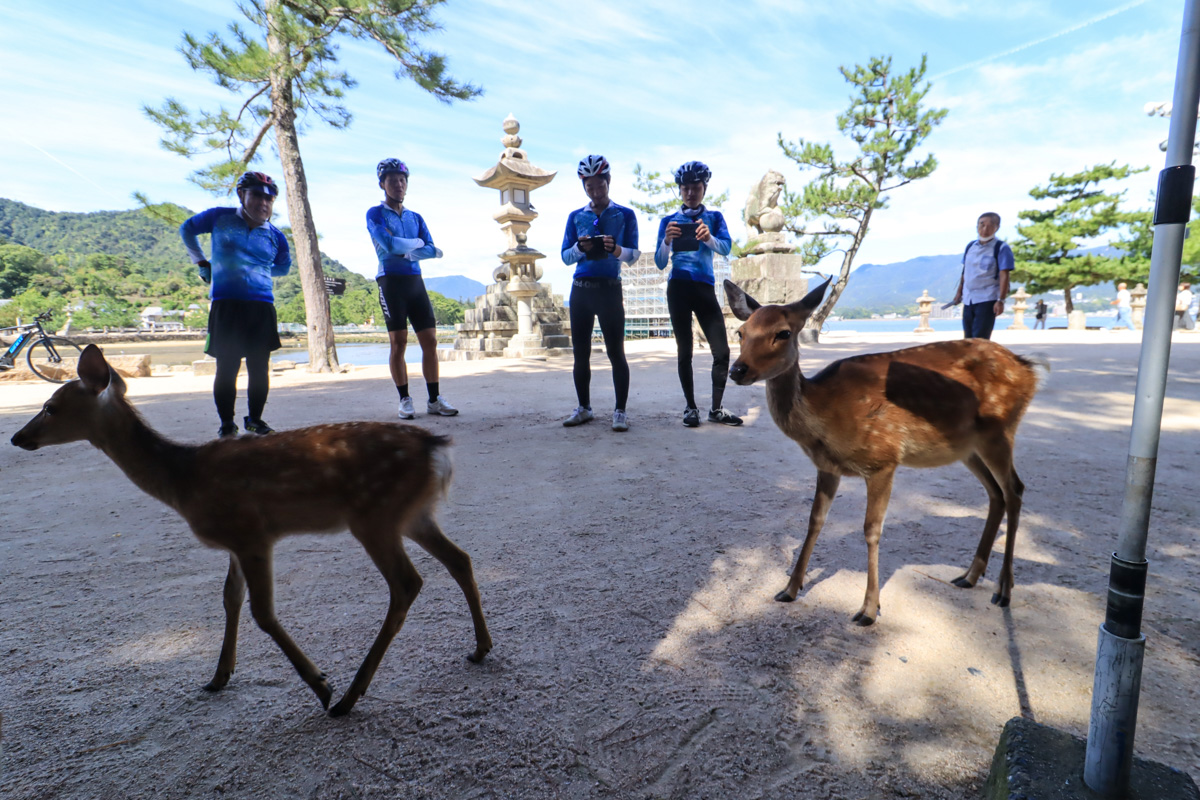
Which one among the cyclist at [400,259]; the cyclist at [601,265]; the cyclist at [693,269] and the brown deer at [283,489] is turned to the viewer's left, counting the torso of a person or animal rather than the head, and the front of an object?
the brown deer

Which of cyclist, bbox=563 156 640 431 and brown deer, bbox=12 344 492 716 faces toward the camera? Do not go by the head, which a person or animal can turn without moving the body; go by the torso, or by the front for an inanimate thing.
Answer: the cyclist

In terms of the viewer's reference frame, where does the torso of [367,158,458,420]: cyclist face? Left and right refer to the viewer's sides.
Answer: facing the viewer and to the right of the viewer

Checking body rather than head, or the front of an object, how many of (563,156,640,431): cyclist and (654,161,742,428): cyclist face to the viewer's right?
0

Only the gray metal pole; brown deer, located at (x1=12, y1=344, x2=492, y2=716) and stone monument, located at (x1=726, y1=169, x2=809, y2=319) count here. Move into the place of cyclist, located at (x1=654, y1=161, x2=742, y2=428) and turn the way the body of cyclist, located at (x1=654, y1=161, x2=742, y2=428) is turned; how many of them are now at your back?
1

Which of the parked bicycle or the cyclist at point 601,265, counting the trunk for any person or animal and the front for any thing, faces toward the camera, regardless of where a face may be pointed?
the cyclist

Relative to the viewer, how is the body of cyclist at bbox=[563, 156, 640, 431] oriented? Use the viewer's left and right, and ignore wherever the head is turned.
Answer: facing the viewer

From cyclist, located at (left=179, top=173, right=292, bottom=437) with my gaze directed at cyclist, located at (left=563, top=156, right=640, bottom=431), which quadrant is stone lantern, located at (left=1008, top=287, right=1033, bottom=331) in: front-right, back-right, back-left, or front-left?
front-left

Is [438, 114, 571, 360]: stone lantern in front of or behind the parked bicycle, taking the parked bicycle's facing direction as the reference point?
in front

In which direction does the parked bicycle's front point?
to the viewer's right

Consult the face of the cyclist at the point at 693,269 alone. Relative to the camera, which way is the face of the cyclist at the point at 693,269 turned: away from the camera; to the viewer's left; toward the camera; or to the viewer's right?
toward the camera

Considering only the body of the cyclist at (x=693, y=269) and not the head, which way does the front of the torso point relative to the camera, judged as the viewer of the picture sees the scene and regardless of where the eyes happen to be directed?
toward the camera

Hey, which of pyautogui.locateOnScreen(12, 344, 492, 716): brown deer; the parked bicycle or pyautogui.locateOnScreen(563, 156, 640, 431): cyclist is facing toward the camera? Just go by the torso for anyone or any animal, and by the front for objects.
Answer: the cyclist

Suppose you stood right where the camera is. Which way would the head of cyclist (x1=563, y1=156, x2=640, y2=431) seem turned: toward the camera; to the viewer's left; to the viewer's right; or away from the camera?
toward the camera

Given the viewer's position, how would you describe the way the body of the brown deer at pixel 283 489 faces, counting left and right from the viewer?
facing to the left of the viewer
